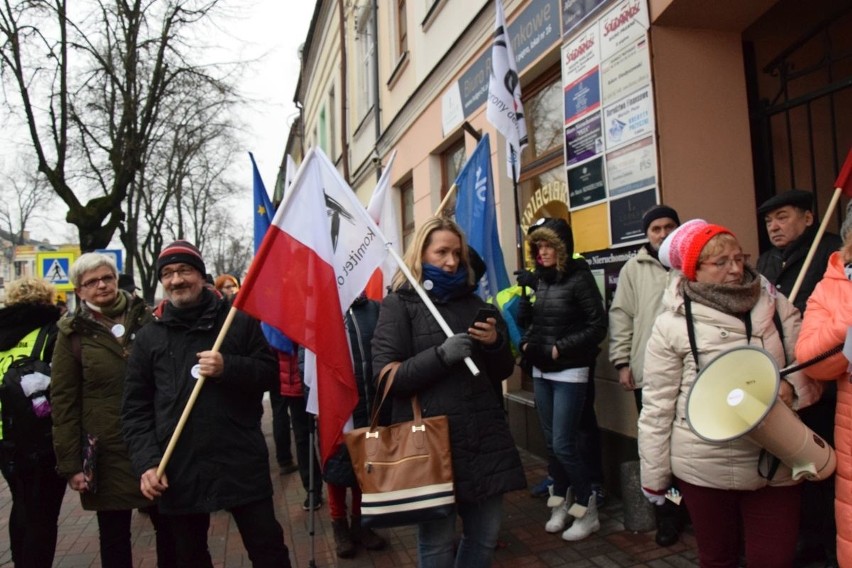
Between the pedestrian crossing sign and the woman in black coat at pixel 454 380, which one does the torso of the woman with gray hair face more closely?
the woman in black coat

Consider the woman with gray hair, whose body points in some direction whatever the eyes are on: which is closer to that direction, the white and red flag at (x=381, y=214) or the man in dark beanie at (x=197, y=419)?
the man in dark beanie

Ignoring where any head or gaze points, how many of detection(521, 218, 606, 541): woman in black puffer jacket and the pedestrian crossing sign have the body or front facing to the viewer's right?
0

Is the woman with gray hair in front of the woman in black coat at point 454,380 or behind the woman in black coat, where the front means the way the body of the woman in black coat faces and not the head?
behind

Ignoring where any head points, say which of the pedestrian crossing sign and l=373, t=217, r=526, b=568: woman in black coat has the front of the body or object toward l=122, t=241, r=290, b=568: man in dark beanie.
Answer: the pedestrian crossing sign

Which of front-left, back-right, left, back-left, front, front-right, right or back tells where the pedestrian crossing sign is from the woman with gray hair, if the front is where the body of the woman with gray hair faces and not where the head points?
back-left

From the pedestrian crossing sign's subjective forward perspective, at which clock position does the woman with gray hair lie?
The woman with gray hair is roughly at 12 o'clock from the pedestrian crossing sign.

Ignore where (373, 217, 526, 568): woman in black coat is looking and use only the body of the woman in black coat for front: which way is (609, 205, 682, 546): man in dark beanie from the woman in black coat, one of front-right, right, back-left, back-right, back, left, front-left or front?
left

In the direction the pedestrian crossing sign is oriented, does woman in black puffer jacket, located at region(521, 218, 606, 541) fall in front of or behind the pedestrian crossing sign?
in front

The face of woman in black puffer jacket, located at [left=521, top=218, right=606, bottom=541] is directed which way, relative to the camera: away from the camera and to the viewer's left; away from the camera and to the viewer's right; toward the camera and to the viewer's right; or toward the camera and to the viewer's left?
toward the camera and to the viewer's left

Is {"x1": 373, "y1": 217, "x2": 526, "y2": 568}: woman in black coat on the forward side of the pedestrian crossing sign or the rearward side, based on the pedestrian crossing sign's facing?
on the forward side

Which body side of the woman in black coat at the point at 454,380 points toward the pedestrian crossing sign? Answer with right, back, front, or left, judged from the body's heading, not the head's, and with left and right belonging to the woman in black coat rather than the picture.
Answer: back

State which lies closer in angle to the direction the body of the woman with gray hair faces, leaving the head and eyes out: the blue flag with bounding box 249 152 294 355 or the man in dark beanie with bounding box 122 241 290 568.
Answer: the man in dark beanie
